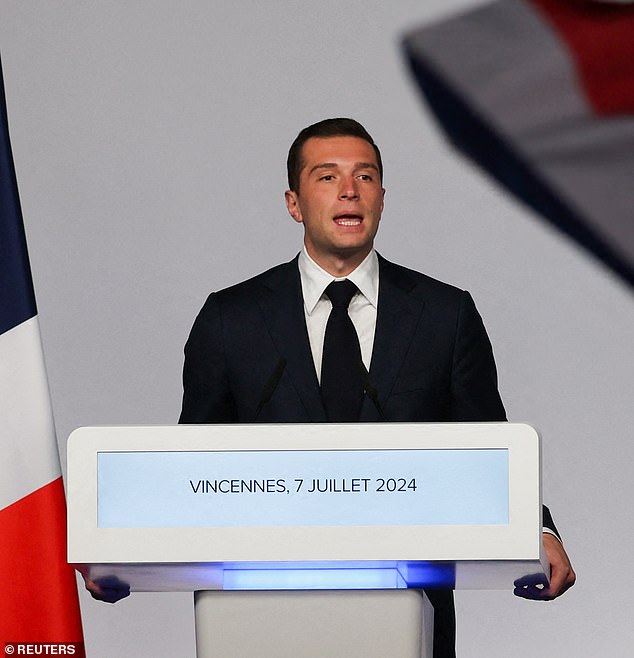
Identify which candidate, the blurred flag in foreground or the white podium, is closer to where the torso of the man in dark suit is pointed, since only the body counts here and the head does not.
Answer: the white podium

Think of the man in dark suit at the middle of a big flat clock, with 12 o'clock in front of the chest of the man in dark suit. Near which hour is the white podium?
The white podium is roughly at 12 o'clock from the man in dark suit.

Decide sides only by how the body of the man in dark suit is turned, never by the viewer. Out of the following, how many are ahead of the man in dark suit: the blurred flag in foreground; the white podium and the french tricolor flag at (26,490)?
2

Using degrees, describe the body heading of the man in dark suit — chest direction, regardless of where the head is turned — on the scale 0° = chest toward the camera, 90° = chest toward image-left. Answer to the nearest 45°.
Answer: approximately 0°

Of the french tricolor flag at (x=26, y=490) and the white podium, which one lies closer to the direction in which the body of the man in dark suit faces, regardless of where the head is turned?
the white podium

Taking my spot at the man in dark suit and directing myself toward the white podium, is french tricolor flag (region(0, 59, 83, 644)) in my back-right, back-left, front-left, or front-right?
back-right
